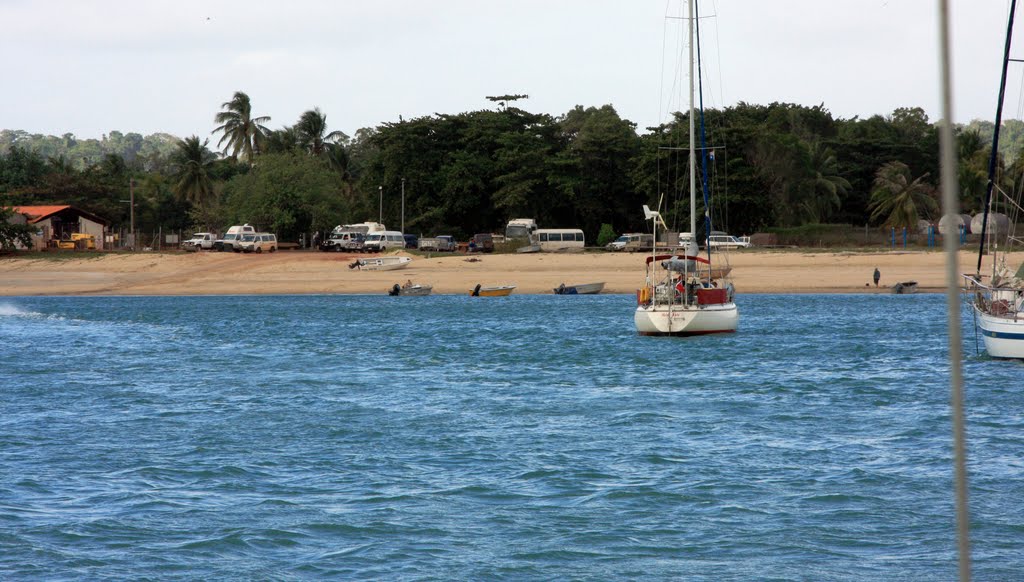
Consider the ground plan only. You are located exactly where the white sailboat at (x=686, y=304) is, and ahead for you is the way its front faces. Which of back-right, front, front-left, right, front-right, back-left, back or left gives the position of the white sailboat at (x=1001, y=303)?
back-right

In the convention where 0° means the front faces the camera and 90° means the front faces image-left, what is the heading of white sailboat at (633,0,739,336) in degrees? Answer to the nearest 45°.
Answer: approximately 180°
